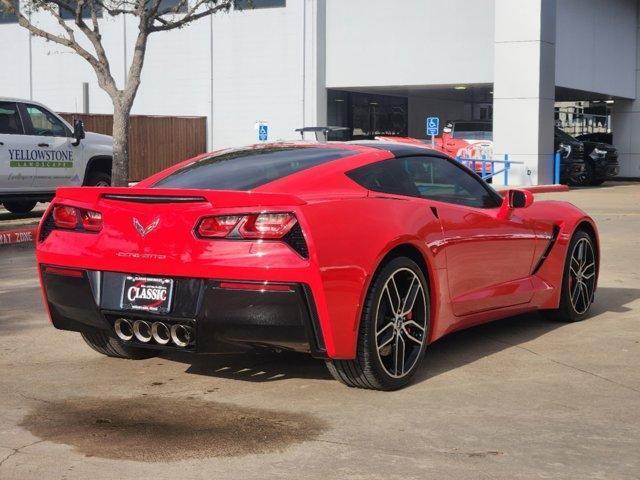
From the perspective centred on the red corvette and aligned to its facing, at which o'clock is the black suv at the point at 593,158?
The black suv is roughly at 11 o'clock from the red corvette.

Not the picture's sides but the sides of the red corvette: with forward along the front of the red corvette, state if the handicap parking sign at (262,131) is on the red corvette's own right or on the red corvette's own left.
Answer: on the red corvette's own left

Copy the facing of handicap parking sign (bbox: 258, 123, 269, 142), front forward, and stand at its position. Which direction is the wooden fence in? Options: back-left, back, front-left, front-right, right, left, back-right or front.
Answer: back-right

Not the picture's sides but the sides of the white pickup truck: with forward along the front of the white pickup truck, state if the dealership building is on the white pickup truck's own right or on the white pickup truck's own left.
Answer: on the white pickup truck's own left

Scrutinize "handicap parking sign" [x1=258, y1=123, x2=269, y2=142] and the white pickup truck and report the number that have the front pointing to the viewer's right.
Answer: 1

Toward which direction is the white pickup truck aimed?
to the viewer's right

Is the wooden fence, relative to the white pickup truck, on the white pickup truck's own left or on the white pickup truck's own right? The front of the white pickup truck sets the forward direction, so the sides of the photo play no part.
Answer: on the white pickup truck's own left

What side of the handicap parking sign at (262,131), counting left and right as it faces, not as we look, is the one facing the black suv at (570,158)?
left
